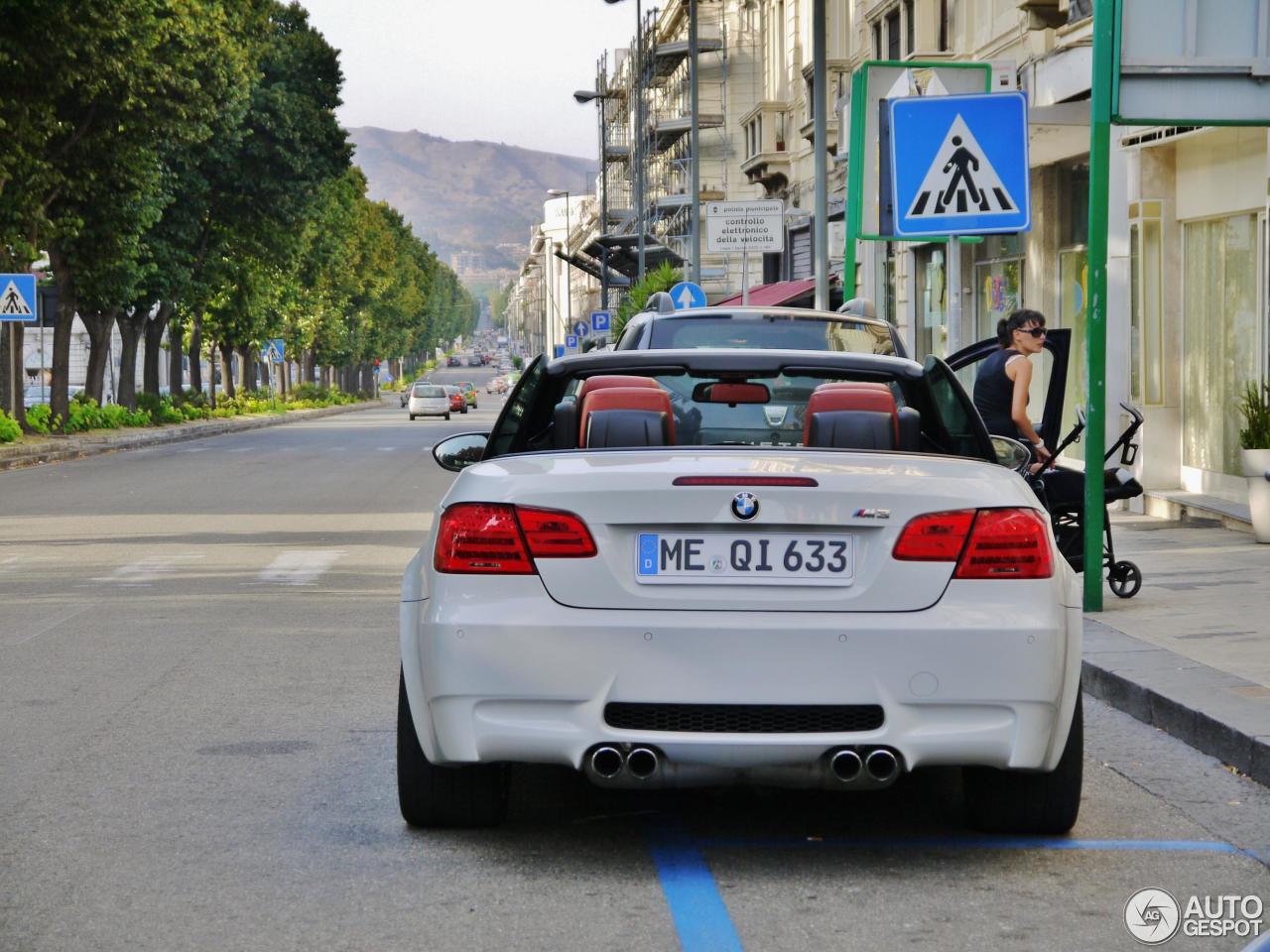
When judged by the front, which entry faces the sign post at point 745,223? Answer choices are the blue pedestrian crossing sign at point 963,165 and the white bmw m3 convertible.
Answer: the white bmw m3 convertible

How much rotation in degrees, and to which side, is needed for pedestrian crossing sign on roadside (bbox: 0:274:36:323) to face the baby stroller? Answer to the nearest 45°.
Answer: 0° — it already faces it

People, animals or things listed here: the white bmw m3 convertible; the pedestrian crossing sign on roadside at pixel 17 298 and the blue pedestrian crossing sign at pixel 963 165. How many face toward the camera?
2

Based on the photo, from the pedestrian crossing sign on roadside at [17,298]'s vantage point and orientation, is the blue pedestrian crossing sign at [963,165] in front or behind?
in front

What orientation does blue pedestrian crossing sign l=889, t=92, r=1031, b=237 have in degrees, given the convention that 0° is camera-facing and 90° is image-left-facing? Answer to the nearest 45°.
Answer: approximately 0°

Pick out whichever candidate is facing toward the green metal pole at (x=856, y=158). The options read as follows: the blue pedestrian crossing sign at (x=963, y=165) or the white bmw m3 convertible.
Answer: the white bmw m3 convertible

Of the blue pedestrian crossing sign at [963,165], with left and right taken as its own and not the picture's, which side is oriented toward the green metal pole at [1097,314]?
front

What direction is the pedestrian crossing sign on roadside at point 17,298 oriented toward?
toward the camera

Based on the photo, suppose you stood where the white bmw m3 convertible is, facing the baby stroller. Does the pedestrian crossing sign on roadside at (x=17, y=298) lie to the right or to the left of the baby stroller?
left

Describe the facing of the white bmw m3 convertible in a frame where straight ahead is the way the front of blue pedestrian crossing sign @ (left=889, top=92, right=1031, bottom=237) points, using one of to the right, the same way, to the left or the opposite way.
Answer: the opposite way

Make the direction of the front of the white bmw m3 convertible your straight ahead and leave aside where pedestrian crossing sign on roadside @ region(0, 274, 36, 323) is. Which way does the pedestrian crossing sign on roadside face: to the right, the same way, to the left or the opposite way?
the opposite way

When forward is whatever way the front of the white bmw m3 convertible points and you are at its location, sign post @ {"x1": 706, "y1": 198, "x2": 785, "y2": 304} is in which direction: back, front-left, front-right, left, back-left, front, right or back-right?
front

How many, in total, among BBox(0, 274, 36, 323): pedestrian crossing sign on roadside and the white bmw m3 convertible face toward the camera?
1

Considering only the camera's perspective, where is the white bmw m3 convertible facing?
facing away from the viewer

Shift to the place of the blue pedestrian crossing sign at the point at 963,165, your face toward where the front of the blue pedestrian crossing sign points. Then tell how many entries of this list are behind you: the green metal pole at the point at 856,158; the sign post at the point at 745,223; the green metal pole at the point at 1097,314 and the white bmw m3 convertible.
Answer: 2

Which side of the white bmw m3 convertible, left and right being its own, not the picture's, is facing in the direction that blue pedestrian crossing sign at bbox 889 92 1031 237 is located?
front
